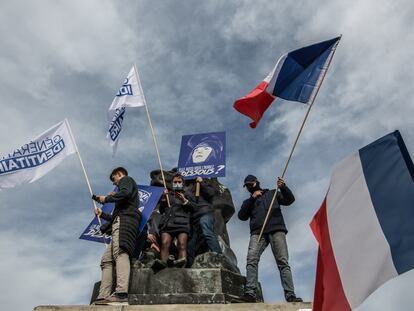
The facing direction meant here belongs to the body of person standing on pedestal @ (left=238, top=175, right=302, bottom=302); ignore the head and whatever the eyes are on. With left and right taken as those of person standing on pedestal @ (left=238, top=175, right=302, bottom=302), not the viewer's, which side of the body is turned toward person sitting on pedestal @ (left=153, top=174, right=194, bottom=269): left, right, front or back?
right

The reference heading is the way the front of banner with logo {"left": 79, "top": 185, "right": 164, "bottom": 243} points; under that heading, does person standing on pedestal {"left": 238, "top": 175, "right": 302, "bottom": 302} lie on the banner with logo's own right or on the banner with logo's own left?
on the banner with logo's own left

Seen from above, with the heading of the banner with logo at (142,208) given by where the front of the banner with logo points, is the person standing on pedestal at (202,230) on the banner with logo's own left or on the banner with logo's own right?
on the banner with logo's own left

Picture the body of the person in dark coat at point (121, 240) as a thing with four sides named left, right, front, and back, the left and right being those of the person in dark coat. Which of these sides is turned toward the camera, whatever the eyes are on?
left

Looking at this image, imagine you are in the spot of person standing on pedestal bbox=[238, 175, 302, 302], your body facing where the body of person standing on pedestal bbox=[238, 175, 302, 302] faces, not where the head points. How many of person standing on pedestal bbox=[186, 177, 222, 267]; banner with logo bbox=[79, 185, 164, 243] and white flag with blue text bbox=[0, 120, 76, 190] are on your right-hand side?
3

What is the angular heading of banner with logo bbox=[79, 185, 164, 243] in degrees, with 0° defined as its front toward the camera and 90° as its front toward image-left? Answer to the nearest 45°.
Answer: approximately 0°
